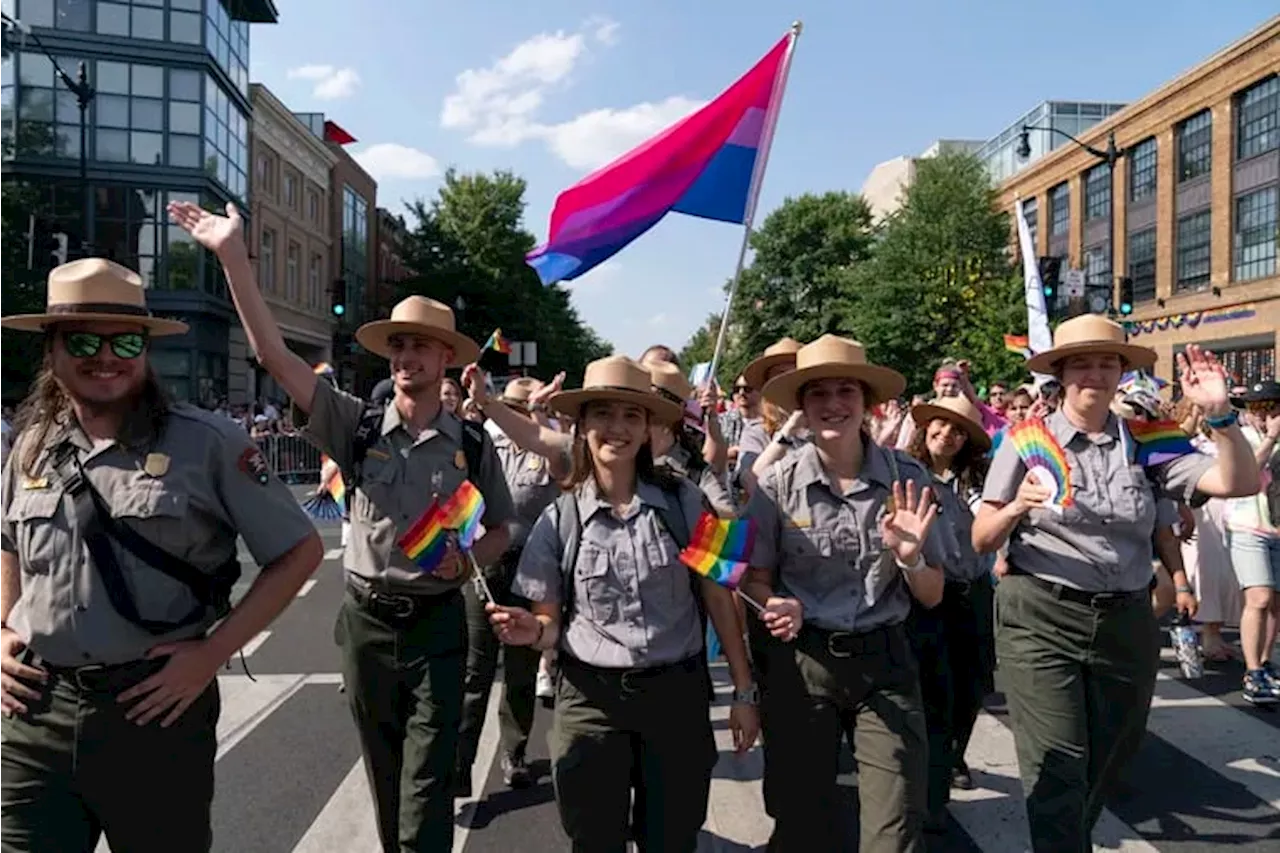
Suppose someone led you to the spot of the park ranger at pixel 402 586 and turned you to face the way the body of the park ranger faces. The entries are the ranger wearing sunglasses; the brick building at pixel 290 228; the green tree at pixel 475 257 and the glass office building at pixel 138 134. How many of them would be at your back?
3

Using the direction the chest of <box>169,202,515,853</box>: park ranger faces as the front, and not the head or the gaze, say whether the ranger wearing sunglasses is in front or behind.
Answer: in front

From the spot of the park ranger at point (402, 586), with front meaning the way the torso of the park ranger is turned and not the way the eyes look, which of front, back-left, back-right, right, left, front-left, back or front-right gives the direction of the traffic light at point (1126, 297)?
back-left

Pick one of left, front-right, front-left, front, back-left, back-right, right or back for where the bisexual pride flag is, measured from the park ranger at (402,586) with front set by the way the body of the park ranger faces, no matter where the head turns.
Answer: back-left

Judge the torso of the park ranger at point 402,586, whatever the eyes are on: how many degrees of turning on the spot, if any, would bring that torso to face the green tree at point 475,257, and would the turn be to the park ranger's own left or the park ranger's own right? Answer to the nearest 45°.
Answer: approximately 180°

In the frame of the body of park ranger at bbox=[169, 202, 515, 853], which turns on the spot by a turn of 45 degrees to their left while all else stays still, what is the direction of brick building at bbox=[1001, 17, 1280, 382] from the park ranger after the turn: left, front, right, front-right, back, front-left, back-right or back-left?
left

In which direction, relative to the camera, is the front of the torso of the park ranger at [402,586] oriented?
toward the camera

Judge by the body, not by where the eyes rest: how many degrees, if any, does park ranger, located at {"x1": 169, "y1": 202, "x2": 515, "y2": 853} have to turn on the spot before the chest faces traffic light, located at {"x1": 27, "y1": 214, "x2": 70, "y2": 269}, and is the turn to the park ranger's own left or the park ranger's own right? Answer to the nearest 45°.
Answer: approximately 180°

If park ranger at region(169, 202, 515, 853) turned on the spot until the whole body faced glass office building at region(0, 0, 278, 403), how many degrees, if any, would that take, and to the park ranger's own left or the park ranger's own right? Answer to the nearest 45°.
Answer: approximately 180°

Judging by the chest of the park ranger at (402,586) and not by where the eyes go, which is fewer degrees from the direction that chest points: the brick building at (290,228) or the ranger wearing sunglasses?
the ranger wearing sunglasses

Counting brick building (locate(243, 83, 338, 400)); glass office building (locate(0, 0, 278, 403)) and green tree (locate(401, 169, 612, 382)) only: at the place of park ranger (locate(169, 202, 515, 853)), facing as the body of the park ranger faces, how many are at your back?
3

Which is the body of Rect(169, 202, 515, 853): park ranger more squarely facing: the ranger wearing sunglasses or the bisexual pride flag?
the ranger wearing sunglasses

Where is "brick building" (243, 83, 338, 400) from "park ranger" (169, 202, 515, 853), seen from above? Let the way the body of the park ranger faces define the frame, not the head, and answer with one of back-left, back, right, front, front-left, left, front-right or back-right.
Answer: back

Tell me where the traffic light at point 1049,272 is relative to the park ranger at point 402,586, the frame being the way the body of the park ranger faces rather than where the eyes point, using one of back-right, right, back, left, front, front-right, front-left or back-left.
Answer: back-left

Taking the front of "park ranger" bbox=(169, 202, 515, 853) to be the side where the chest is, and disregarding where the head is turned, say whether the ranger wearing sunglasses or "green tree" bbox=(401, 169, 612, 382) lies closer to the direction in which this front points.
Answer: the ranger wearing sunglasses

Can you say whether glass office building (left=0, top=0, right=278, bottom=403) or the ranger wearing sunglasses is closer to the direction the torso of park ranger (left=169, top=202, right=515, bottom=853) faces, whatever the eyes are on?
the ranger wearing sunglasses

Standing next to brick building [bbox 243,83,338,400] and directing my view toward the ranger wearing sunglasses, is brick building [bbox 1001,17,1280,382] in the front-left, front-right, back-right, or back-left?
front-left

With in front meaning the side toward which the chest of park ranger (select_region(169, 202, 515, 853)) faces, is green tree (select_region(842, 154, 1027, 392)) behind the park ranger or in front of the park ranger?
behind
